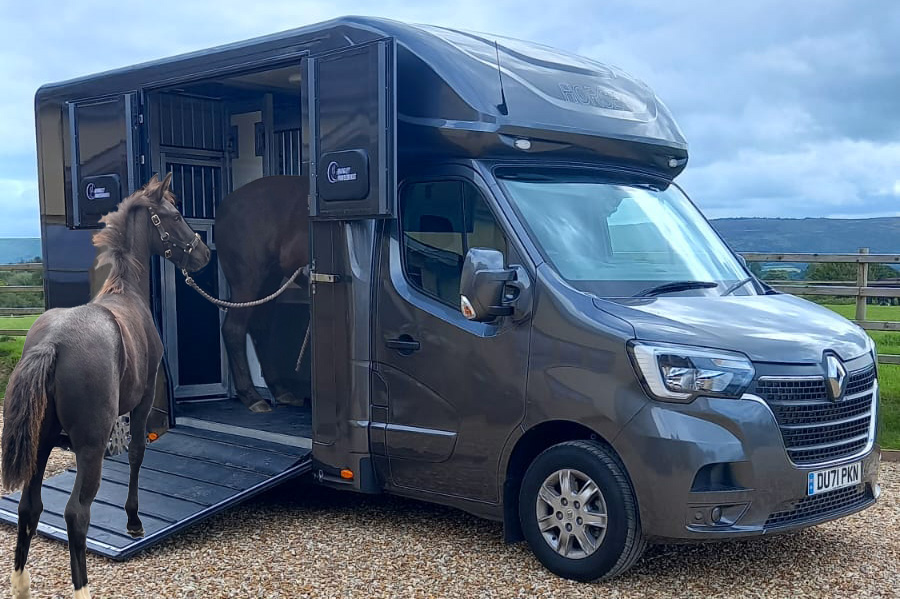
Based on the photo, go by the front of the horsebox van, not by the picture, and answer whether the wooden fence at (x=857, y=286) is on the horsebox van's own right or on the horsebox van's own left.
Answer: on the horsebox van's own left

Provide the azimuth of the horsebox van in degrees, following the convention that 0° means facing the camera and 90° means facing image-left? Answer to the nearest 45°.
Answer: approximately 315°

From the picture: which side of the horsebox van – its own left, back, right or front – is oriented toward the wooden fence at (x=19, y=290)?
back

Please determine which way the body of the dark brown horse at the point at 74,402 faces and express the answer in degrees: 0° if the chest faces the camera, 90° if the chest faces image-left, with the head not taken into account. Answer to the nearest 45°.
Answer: approximately 225°

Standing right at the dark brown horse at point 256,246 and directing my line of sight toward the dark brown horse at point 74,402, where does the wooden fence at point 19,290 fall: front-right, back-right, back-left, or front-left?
back-right

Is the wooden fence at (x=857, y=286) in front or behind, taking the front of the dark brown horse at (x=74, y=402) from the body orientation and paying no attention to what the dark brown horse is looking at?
in front
